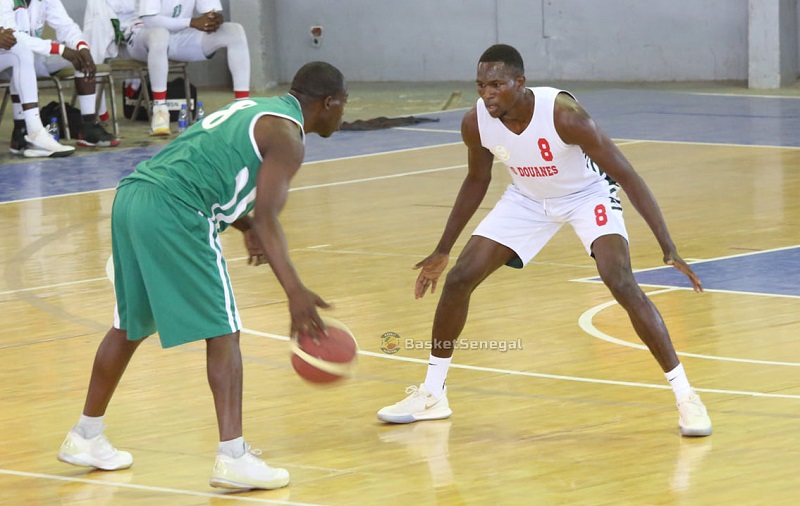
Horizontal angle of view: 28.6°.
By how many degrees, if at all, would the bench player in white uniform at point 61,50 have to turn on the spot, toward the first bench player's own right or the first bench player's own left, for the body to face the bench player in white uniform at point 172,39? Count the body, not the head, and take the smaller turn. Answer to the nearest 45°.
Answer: approximately 90° to the first bench player's own left

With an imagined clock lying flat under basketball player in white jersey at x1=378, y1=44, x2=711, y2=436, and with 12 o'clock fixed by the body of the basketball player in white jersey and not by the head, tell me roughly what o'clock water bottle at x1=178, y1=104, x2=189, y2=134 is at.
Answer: The water bottle is roughly at 4 o'clock from the basketball player in white jersey.

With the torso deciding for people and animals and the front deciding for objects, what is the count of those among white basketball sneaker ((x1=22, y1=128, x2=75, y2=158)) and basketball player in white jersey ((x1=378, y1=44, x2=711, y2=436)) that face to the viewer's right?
1

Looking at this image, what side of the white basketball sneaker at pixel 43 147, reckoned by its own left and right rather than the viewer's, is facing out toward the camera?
right

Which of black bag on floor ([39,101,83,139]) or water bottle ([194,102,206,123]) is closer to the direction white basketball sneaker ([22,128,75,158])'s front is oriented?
the water bottle

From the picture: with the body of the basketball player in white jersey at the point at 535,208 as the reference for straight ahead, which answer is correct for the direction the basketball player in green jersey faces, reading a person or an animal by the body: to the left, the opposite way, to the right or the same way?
the opposite way

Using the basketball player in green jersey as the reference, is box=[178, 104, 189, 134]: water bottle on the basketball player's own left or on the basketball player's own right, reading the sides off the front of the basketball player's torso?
on the basketball player's own left

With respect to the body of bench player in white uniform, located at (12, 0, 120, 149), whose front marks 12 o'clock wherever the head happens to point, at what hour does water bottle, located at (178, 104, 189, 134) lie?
The water bottle is roughly at 9 o'clock from the bench player in white uniform.

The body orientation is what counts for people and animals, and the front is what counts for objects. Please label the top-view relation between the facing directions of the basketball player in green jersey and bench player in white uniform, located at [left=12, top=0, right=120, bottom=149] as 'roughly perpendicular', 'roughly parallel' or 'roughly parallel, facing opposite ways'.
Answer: roughly perpendicular

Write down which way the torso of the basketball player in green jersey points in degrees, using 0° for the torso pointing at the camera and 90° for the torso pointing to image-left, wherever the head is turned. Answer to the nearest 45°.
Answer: approximately 225°

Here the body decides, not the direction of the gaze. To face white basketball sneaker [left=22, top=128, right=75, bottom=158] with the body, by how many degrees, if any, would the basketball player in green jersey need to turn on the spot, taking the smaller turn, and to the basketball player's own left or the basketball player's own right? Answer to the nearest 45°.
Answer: approximately 45° to the basketball player's own left

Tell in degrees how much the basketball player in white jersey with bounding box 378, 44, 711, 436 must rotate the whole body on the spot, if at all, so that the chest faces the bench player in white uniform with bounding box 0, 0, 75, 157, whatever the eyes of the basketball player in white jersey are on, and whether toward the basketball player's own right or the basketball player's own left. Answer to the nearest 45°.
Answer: approximately 90° to the basketball player's own right

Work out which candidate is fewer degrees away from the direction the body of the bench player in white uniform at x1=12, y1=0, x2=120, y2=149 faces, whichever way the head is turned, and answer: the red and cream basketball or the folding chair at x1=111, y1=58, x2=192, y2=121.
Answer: the red and cream basketball

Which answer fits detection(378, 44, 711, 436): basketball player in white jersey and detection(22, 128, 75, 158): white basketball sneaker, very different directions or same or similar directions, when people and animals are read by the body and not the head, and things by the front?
very different directions

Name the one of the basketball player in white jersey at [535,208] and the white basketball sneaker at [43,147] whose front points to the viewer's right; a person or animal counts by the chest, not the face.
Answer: the white basketball sneaker

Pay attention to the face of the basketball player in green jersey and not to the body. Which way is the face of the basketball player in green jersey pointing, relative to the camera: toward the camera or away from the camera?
away from the camera

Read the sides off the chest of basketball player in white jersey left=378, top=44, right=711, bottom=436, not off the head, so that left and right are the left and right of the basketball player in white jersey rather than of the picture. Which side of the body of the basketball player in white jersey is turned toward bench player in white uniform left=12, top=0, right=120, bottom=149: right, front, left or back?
right
